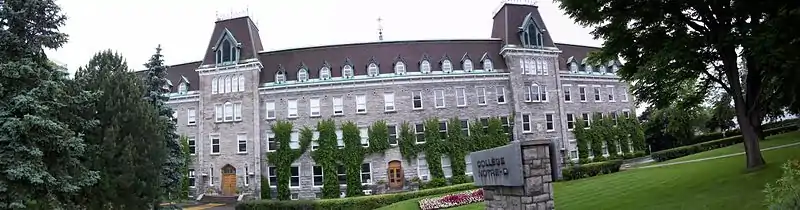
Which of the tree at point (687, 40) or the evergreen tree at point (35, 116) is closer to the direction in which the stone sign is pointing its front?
the evergreen tree

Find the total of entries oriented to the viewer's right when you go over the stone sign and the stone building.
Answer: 0

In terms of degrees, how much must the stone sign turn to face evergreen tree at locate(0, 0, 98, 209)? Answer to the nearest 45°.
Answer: approximately 45° to its right

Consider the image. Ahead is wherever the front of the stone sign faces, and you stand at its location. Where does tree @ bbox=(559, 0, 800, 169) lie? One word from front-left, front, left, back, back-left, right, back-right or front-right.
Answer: back

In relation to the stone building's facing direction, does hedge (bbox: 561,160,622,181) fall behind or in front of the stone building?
in front

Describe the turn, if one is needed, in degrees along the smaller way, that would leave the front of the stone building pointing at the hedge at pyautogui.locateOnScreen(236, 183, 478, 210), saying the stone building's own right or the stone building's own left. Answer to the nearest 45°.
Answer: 0° — it already faces it

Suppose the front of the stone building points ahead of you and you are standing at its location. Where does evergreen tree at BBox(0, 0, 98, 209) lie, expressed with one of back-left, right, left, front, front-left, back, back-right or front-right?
front

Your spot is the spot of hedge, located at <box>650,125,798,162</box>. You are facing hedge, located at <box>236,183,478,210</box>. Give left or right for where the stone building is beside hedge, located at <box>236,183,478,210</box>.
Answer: right

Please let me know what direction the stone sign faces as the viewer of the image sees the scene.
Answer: facing the viewer and to the left of the viewer

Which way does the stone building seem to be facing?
toward the camera

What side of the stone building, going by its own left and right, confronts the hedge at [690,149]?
left

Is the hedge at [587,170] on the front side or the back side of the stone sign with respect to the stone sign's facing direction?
on the back side

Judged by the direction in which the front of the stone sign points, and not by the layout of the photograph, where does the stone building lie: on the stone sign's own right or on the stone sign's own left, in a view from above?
on the stone sign's own right

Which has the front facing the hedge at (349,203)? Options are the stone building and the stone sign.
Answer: the stone building
